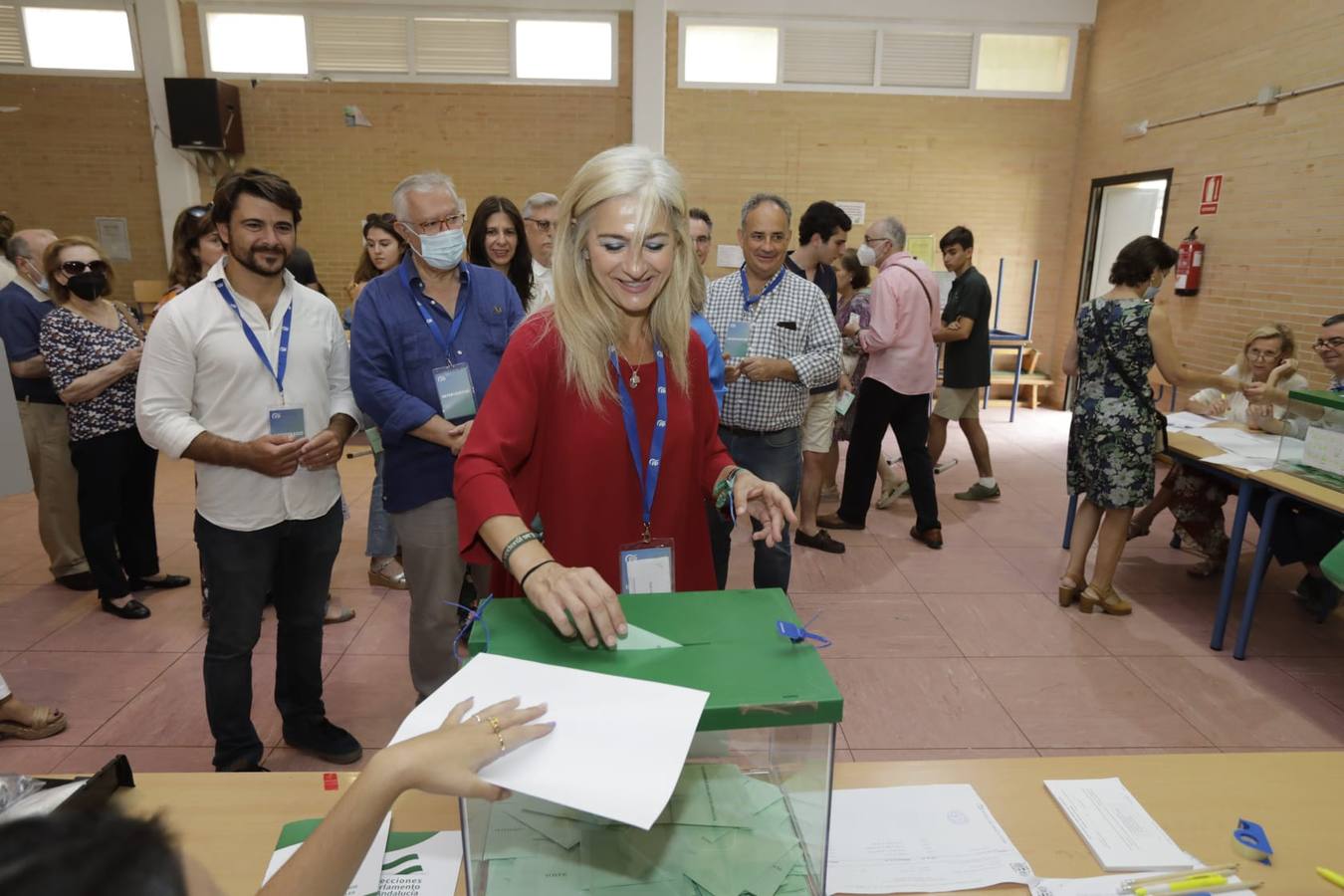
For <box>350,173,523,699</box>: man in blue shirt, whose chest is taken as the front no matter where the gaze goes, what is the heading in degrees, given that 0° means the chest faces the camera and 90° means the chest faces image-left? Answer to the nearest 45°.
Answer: approximately 315°

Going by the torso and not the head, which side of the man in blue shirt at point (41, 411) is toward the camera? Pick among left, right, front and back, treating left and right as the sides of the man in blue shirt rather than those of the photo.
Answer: right

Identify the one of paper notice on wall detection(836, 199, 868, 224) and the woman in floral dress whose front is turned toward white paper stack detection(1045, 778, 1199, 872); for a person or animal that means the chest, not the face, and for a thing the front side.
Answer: the paper notice on wall

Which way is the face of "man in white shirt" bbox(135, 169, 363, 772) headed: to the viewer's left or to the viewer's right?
to the viewer's right

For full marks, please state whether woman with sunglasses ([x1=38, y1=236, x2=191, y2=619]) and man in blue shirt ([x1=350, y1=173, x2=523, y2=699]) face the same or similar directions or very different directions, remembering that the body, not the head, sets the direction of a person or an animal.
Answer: same or similar directions

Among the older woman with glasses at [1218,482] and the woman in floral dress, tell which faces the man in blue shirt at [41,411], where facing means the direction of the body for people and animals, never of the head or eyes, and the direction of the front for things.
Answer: the older woman with glasses

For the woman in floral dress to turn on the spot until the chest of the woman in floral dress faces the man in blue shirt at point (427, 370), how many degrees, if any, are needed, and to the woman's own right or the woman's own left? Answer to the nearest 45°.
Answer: approximately 180°

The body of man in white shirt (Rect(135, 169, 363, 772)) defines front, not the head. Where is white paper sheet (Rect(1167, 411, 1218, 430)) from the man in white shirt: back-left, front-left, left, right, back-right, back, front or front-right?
front-left

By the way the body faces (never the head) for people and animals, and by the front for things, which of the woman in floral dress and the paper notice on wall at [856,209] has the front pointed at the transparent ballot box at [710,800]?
the paper notice on wall

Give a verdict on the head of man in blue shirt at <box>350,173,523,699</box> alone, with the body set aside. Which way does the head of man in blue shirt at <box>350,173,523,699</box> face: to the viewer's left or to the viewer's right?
to the viewer's right

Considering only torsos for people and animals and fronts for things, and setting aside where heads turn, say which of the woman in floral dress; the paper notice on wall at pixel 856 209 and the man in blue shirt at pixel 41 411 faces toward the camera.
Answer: the paper notice on wall

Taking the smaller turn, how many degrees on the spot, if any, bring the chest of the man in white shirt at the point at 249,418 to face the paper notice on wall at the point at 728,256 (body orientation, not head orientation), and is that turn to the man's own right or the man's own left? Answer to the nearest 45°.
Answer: approximately 90° to the man's own left

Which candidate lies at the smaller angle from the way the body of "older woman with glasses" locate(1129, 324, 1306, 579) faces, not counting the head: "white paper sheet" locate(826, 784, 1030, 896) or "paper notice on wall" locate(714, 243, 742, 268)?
the white paper sheet

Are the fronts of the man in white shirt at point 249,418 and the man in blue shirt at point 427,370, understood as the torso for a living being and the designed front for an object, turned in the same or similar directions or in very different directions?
same or similar directions

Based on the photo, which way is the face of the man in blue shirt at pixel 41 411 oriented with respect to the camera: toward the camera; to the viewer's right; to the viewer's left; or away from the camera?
to the viewer's right
